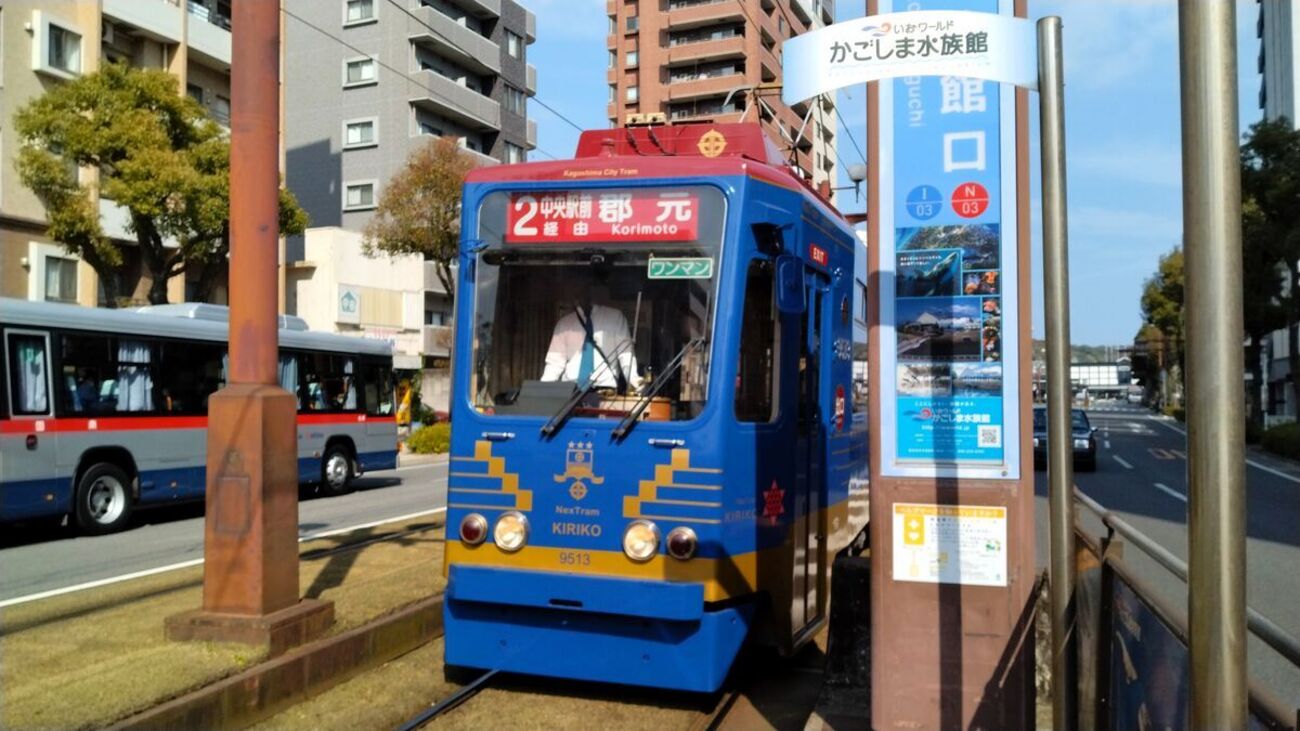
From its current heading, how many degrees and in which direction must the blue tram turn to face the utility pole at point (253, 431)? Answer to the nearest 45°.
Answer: approximately 45° to its right

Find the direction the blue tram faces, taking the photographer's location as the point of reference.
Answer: facing the viewer and to the left of the viewer

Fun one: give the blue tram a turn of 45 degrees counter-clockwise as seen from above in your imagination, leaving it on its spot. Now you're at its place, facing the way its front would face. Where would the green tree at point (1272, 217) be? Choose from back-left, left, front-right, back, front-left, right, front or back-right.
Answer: back-left

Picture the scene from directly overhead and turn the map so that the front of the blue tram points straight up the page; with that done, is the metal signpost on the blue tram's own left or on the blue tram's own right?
on the blue tram's own left

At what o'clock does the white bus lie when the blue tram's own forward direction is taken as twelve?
The white bus is roughly at 3 o'clock from the blue tram.

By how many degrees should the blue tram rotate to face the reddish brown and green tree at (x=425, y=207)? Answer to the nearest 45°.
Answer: approximately 135° to its right

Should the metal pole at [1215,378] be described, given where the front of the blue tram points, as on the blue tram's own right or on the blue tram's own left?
on the blue tram's own left
